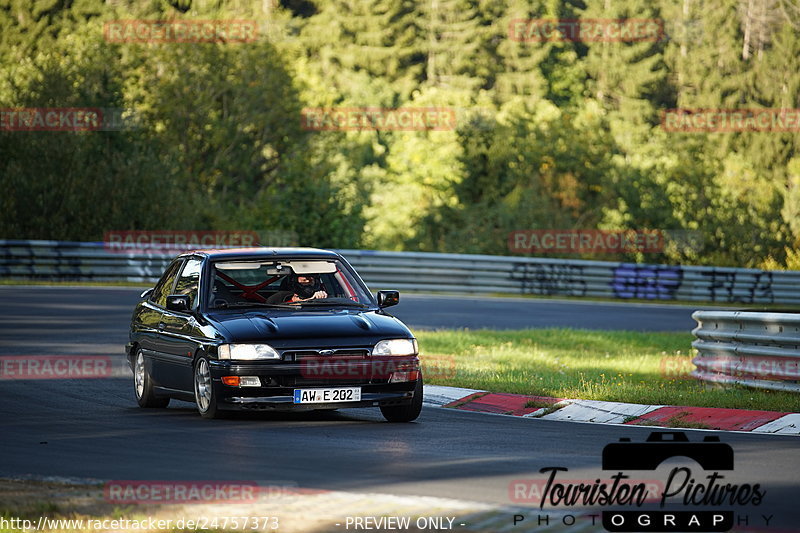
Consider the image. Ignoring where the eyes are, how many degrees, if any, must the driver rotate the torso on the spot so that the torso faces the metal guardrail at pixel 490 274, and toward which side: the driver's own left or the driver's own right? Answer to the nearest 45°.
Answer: approximately 180°

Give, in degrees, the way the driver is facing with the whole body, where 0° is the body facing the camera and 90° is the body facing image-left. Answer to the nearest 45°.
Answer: approximately 0°

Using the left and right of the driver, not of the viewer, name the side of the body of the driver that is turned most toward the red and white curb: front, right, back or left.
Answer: left
